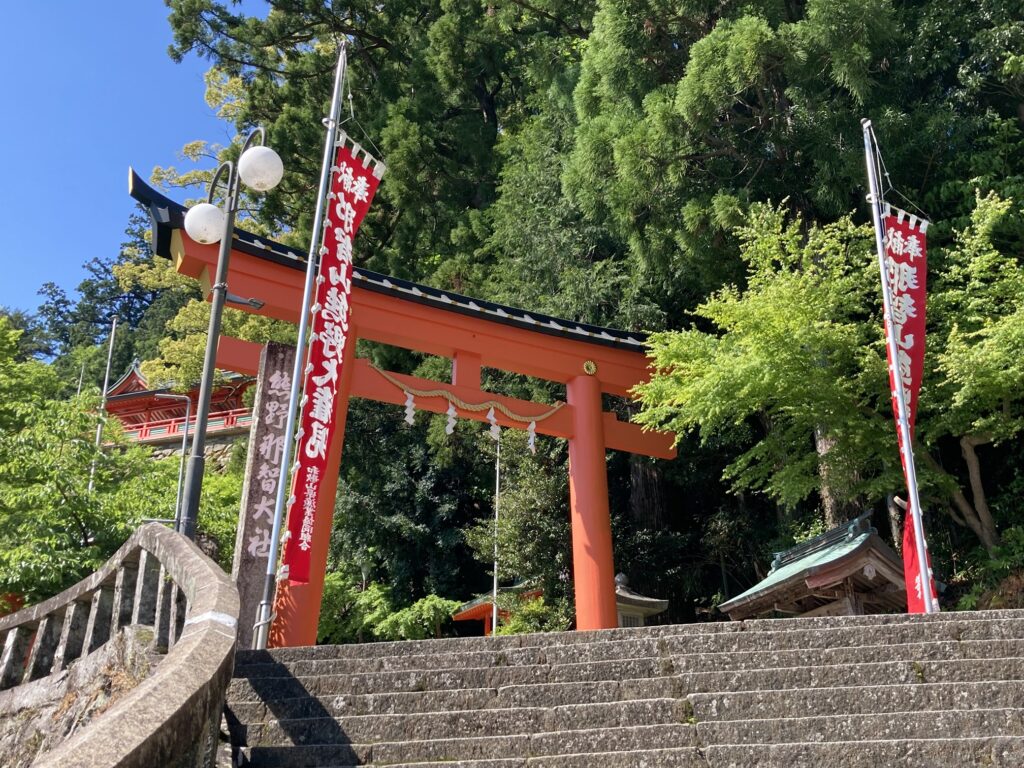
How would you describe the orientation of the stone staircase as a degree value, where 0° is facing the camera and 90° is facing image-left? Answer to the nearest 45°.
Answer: approximately 0°

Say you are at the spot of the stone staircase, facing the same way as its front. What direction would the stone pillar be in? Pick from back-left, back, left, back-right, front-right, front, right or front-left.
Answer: back-right

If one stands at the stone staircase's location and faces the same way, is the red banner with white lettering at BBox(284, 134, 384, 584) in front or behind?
behind

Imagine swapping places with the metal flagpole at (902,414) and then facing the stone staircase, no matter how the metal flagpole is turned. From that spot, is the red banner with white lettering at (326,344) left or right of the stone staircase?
right

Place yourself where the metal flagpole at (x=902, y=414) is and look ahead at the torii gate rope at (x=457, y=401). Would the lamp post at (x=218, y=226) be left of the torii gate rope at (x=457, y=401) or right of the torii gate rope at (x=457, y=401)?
left

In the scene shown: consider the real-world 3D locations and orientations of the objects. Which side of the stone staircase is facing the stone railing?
right

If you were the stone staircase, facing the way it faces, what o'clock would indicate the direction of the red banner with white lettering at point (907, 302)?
The red banner with white lettering is roughly at 7 o'clock from the stone staircase.

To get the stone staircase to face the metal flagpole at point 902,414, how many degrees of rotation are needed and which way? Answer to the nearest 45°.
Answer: approximately 135° to its left
